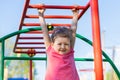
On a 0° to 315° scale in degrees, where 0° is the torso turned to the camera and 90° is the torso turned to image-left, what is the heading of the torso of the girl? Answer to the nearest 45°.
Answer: approximately 0°
